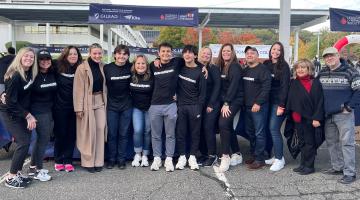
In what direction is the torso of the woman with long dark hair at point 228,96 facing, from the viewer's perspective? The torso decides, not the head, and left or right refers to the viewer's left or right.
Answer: facing the viewer and to the left of the viewer

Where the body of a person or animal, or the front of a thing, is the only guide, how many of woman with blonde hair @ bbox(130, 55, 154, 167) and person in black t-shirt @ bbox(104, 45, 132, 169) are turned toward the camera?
2

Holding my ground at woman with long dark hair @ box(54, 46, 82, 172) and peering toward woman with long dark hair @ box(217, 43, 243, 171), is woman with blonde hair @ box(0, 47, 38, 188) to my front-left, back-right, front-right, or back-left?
back-right

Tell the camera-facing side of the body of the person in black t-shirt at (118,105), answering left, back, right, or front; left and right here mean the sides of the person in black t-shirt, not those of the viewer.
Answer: front

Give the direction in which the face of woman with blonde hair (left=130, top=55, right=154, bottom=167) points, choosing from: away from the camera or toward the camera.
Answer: toward the camera

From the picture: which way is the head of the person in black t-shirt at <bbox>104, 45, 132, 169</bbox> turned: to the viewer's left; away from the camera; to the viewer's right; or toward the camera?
toward the camera

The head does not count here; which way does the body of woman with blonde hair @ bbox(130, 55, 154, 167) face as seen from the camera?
toward the camera

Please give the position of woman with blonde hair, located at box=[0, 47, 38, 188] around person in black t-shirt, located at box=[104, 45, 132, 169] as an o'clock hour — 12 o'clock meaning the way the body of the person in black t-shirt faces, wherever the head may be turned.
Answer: The woman with blonde hair is roughly at 2 o'clock from the person in black t-shirt.

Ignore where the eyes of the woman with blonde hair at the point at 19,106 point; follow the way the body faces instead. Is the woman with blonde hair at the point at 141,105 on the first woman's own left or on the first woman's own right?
on the first woman's own left

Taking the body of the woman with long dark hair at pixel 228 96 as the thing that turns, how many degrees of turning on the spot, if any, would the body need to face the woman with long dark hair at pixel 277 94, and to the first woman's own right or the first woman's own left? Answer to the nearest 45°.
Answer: approximately 135° to the first woman's own left
